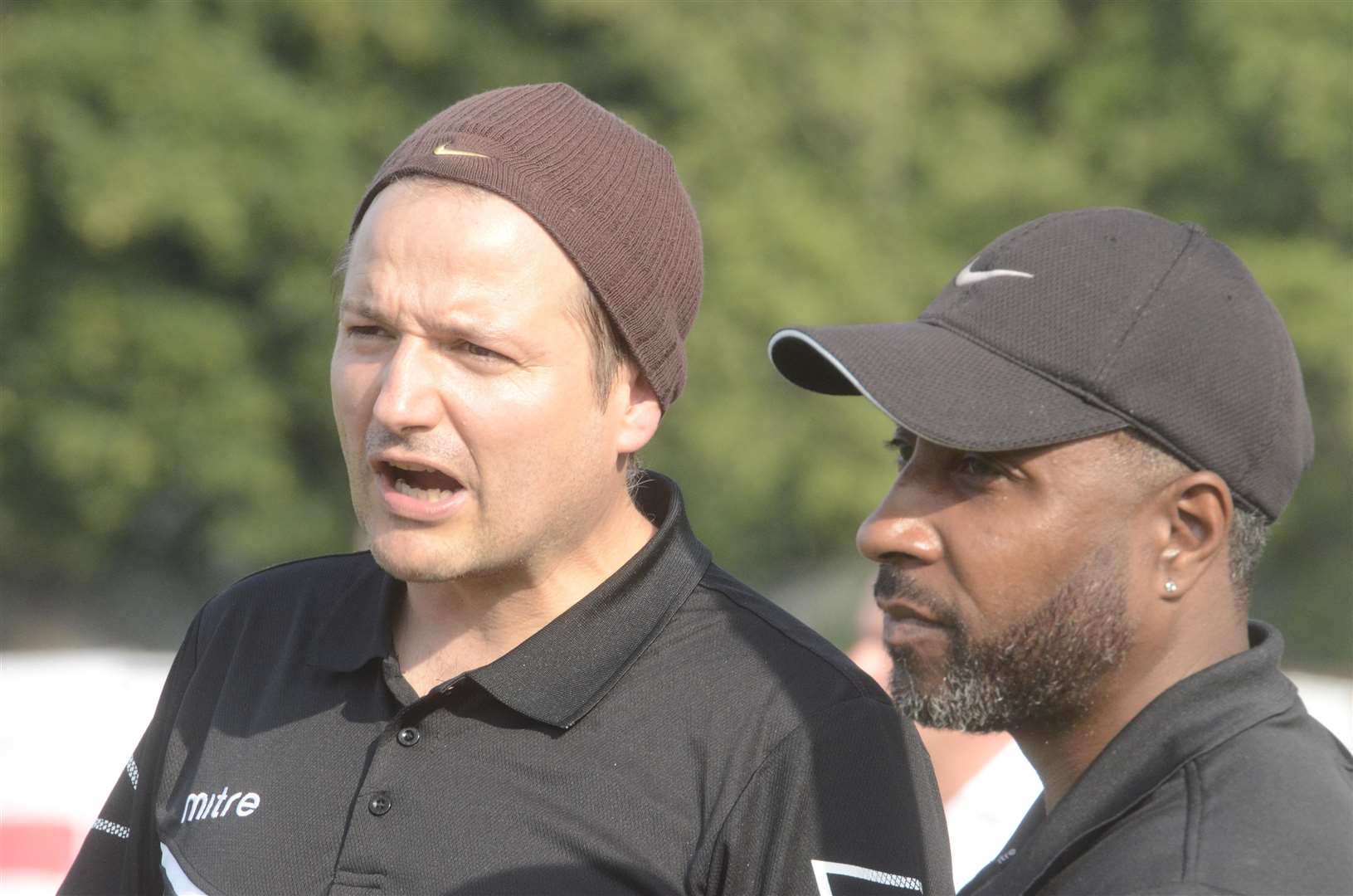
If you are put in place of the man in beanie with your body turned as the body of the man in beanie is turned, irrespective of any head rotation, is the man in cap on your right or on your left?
on your left

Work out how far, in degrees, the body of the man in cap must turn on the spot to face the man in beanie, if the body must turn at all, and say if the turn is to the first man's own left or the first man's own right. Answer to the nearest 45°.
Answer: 0° — they already face them

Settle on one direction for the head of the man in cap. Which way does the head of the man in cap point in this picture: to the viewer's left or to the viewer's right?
to the viewer's left

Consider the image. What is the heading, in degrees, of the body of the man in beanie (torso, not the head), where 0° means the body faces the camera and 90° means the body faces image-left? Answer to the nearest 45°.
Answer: approximately 45°

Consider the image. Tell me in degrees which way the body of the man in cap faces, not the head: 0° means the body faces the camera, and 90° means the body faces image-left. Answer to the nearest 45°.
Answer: approximately 90°
